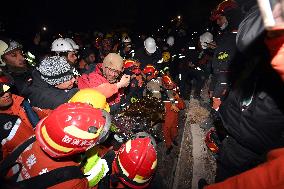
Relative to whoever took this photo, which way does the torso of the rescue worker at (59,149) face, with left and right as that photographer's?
facing away from the viewer and to the right of the viewer

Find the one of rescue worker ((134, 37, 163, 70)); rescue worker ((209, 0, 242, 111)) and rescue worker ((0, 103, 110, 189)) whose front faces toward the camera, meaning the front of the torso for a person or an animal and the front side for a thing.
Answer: rescue worker ((134, 37, 163, 70))

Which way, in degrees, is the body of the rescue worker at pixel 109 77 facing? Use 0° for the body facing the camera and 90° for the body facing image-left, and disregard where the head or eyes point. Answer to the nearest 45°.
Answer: approximately 315°

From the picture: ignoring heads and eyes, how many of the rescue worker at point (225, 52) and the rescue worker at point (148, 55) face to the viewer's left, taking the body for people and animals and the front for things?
1

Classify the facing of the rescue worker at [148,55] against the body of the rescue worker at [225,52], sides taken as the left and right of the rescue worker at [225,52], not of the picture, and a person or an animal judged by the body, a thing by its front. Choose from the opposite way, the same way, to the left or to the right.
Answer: to the left

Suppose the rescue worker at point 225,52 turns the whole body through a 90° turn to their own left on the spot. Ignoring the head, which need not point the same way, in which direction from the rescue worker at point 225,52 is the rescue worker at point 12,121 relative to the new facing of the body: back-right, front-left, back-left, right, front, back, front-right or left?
front-right

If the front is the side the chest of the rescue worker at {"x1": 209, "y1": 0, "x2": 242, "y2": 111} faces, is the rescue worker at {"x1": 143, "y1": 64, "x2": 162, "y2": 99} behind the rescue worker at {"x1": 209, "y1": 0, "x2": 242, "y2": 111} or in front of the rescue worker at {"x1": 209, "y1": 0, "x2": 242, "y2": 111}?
in front

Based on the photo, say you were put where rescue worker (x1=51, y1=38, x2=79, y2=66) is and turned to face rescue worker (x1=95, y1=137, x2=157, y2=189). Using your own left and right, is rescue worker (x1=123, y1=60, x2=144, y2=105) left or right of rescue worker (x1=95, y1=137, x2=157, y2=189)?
left

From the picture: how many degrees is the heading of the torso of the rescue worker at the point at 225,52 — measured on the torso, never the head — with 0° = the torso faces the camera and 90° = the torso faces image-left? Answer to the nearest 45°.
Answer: approximately 90°

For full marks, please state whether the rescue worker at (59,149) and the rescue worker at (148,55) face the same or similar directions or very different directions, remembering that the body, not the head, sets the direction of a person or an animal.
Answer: very different directions

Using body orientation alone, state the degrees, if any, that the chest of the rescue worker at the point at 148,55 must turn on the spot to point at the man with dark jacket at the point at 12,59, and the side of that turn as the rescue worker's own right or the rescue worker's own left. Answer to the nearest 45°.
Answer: approximately 45° to the rescue worker's own right

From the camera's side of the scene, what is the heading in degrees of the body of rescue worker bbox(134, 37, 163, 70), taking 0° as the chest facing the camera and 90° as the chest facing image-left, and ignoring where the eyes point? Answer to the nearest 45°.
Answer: approximately 0°
